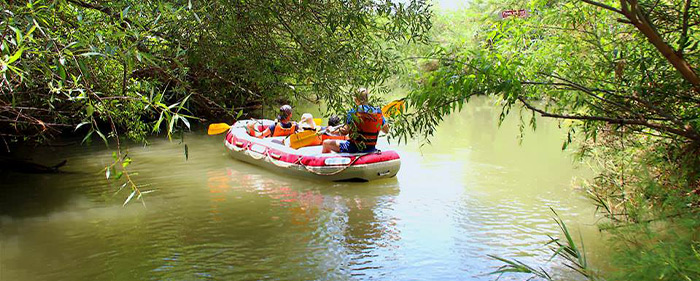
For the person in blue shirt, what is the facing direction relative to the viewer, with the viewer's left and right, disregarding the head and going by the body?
facing away from the viewer and to the left of the viewer

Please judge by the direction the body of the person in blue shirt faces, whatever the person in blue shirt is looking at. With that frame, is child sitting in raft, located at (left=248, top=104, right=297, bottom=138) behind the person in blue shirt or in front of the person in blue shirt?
in front
